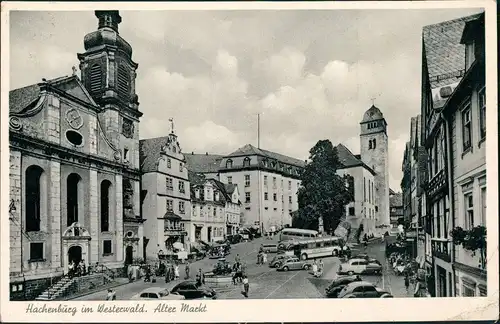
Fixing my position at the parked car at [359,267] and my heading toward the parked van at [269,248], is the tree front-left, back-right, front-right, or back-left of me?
front-right

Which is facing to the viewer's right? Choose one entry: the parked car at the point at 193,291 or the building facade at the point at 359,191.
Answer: the parked car

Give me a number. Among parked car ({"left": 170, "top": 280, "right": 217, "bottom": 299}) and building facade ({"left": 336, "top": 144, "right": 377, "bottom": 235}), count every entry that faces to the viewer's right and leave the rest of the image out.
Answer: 1

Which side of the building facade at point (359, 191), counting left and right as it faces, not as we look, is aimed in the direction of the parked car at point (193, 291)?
front

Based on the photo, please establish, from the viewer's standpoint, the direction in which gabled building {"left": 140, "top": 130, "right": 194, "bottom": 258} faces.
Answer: facing the viewer and to the right of the viewer

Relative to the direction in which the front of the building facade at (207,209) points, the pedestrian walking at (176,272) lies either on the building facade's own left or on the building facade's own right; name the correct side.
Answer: on the building facade's own right

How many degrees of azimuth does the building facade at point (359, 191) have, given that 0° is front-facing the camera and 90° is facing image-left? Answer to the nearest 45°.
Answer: approximately 45°
